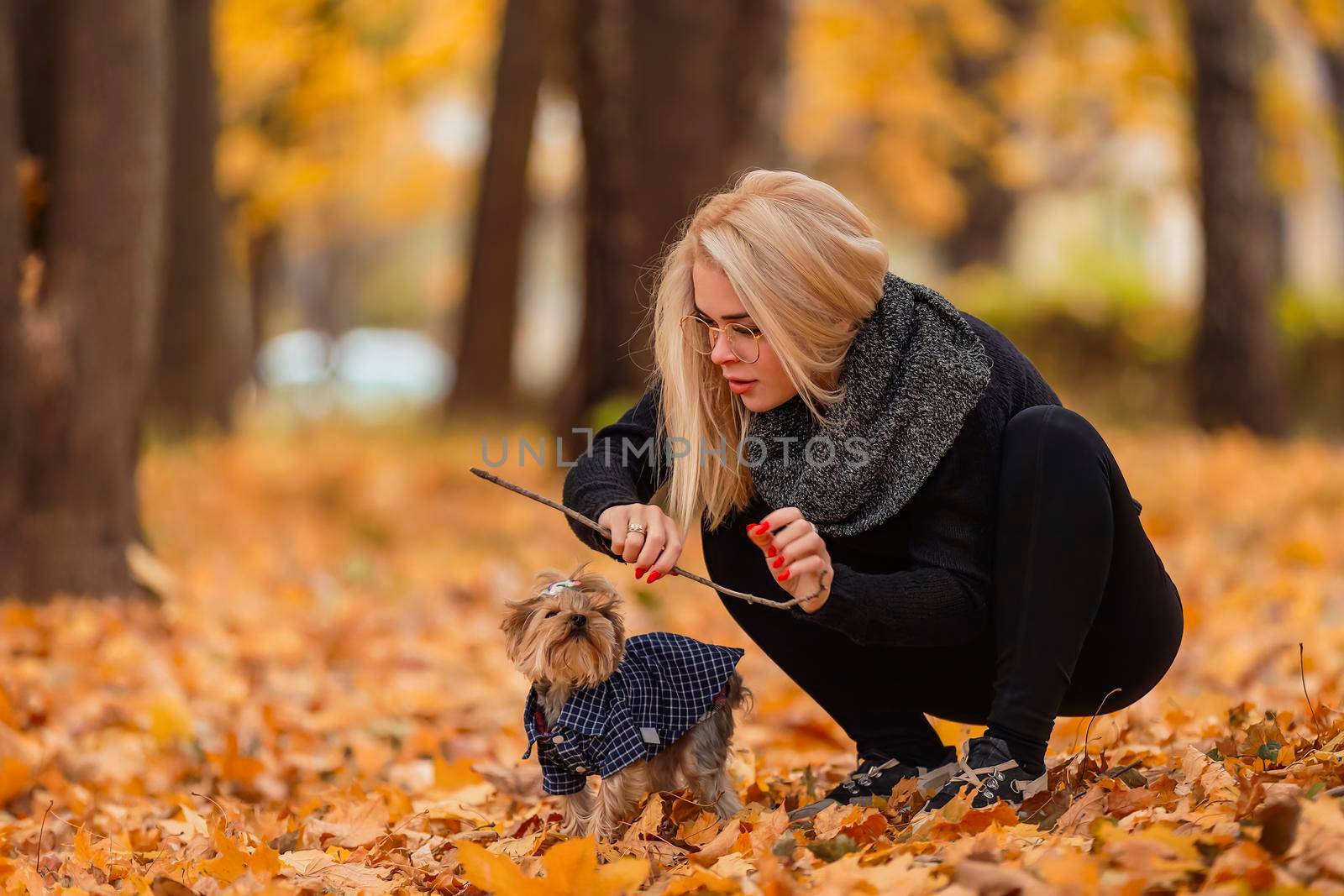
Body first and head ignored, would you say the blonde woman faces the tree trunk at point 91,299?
no

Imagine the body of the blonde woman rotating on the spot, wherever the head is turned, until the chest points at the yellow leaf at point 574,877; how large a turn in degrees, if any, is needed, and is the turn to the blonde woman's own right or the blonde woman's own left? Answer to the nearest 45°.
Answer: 0° — they already face it

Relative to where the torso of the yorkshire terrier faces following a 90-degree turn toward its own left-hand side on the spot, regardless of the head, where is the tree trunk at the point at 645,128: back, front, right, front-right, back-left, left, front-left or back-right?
back-left

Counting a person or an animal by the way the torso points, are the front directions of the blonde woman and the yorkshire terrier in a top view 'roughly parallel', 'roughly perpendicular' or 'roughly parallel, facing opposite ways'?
roughly parallel

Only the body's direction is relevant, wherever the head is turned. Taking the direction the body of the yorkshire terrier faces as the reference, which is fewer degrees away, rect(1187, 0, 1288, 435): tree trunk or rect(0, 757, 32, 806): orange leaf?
the orange leaf

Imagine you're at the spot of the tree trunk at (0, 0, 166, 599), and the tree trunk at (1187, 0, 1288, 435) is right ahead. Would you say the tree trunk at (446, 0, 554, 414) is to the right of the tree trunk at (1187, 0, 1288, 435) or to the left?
left

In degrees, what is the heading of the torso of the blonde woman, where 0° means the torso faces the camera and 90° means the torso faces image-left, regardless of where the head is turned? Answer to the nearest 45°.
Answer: approximately 45°

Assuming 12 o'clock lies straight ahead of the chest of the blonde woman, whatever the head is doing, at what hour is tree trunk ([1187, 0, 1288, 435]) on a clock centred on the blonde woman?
The tree trunk is roughly at 5 o'clock from the blonde woman.

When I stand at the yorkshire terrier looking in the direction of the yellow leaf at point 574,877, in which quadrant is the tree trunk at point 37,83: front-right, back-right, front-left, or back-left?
back-right

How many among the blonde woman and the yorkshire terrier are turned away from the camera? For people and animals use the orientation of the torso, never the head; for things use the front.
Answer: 0

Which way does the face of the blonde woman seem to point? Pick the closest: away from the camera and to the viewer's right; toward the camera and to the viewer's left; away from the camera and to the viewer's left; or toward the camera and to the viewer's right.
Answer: toward the camera and to the viewer's left

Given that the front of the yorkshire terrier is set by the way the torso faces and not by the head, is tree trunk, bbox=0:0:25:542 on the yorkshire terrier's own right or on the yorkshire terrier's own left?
on the yorkshire terrier's own right

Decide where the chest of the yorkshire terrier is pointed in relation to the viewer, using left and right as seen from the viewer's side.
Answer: facing the viewer and to the left of the viewer
